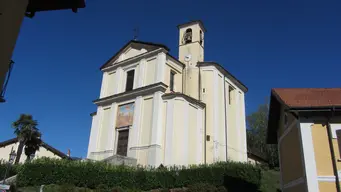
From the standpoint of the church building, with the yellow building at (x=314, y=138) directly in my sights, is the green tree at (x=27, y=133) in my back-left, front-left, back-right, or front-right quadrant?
back-right

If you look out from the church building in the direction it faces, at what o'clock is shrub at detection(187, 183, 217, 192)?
The shrub is roughly at 10 o'clock from the church building.

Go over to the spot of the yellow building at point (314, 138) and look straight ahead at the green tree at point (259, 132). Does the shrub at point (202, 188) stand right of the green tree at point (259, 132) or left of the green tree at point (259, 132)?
left

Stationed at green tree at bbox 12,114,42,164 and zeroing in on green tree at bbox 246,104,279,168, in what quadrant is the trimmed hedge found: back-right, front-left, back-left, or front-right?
front-right

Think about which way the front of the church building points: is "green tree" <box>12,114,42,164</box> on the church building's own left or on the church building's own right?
on the church building's own right

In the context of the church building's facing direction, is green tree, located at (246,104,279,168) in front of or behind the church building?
behind

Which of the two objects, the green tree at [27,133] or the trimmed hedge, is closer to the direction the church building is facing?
the trimmed hedge

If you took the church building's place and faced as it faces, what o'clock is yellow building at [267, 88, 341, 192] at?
The yellow building is roughly at 10 o'clock from the church building.

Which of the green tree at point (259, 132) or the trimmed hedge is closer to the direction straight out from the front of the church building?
the trimmed hedge

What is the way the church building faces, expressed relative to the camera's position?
facing the viewer and to the left of the viewer
